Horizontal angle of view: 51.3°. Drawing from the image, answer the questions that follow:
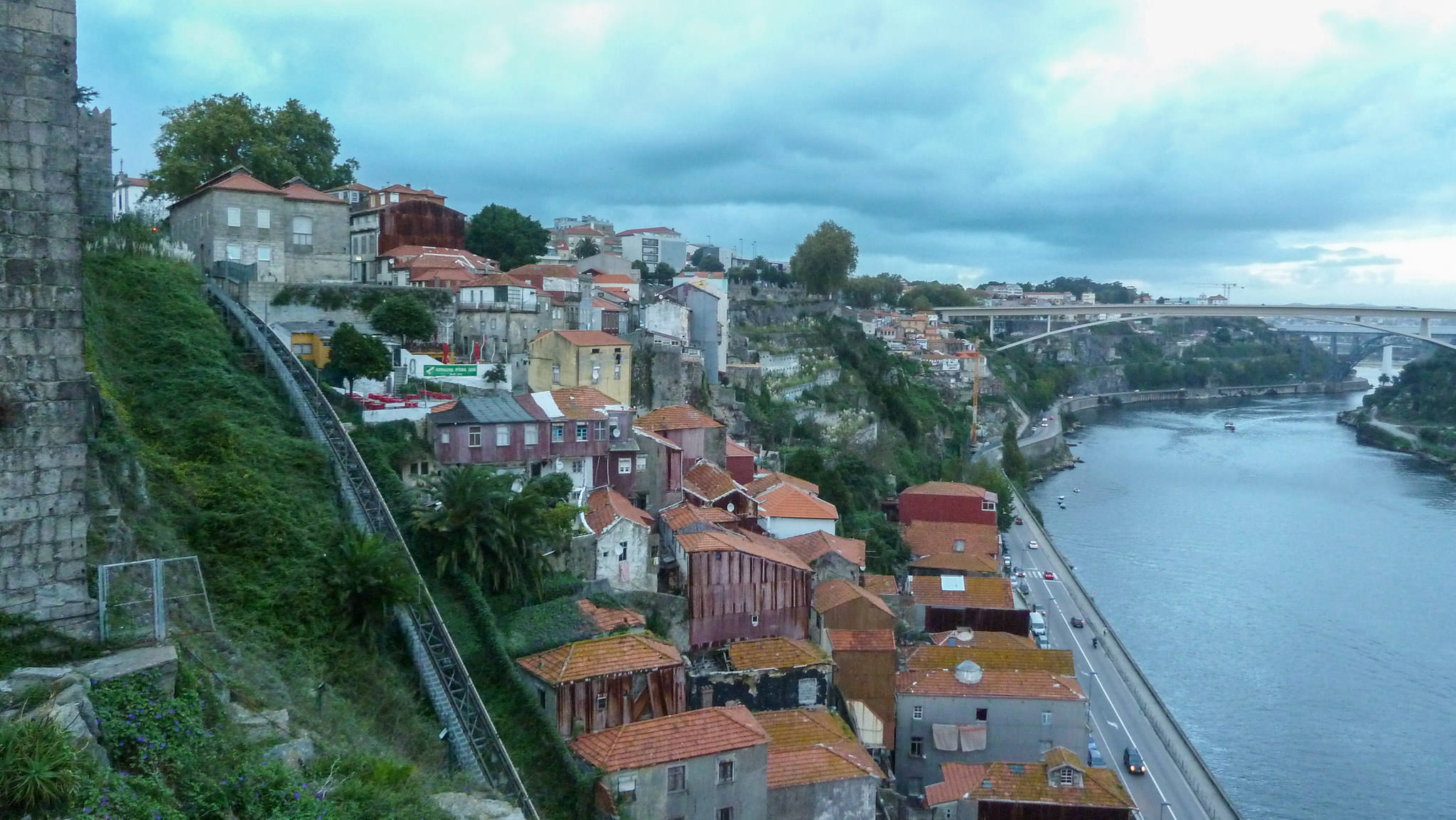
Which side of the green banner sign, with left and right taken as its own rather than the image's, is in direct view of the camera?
front

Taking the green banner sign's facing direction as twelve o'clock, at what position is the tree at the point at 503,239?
The tree is roughly at 6 o'clock from the green banner sign.

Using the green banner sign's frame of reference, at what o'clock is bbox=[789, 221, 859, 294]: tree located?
The tree is roughly at 7 o'clock from the green banner sign.

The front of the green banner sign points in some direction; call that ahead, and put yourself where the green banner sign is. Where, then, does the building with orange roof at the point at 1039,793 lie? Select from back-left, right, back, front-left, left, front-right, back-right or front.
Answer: front-left

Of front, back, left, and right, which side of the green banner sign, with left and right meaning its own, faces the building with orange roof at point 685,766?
front

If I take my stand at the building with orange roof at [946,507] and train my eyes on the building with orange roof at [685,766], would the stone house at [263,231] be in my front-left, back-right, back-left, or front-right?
front-right

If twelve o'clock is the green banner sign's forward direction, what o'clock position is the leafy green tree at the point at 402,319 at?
The leafy green tree is roughly at 5 o'clock from the green banner sign.

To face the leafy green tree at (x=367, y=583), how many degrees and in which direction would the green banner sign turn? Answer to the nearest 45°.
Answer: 0° — it already faces it

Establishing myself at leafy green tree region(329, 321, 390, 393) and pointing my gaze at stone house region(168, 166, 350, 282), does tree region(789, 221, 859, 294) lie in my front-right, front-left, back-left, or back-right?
front-right

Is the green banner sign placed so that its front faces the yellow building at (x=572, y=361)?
no

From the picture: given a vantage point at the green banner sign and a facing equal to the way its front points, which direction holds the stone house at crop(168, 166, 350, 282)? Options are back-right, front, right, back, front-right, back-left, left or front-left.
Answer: back-right

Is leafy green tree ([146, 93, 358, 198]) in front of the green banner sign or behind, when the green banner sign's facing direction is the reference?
behind

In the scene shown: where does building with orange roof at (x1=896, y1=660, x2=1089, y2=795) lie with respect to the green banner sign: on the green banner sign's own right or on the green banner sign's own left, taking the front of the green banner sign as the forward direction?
on the green banner sign's own left

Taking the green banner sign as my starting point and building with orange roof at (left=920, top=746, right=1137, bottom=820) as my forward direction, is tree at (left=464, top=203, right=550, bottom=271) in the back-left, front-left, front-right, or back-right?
back-left
